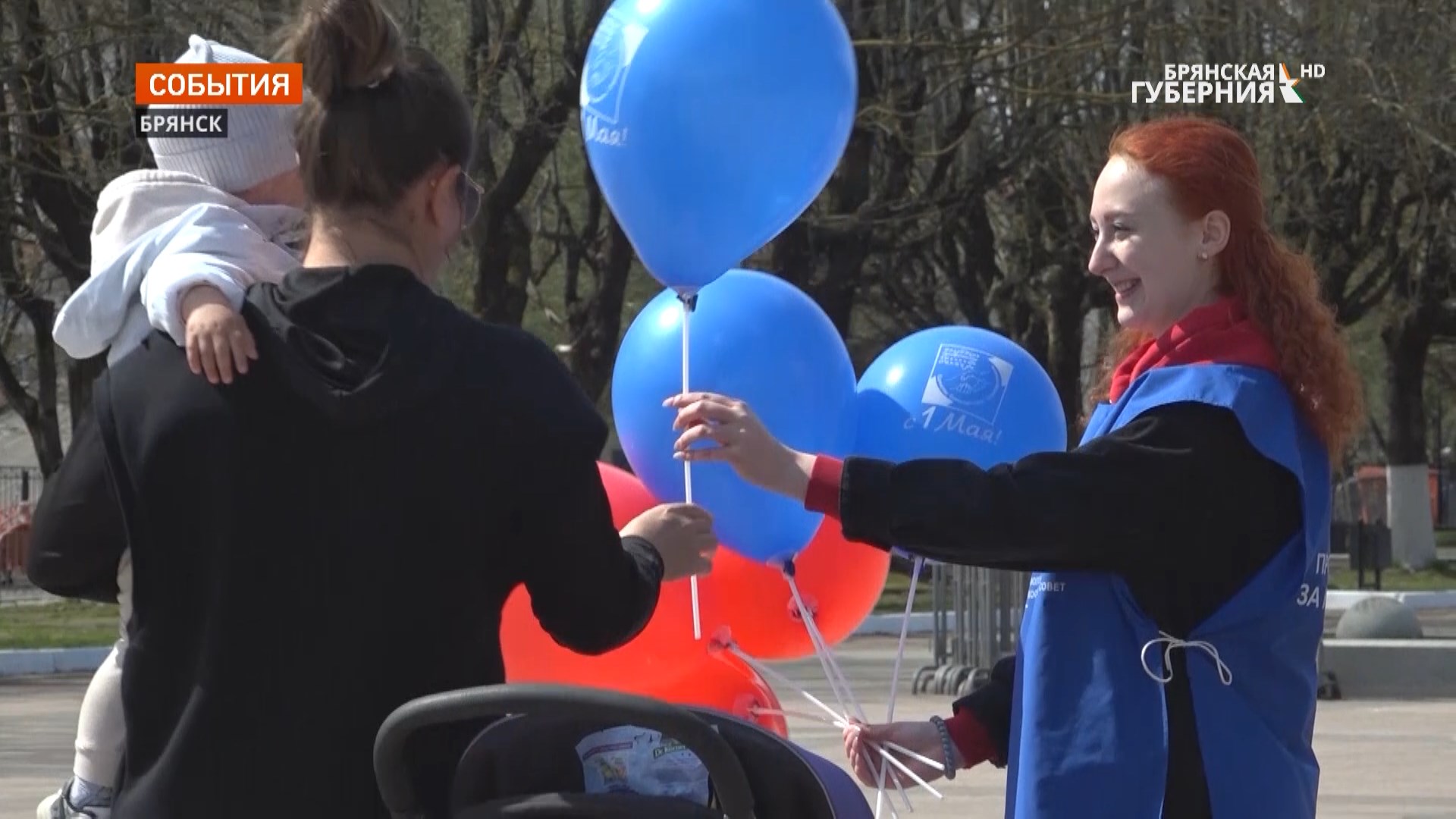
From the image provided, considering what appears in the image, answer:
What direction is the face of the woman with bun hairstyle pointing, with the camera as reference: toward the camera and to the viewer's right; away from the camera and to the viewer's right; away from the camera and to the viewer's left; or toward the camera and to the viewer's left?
away from the camera and to the viewer's right

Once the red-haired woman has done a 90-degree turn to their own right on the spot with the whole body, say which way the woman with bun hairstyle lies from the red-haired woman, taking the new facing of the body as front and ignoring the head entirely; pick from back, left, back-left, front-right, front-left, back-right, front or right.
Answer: back-left

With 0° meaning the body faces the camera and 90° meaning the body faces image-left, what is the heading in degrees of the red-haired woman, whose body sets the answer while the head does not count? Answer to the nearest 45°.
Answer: approximately 90°
